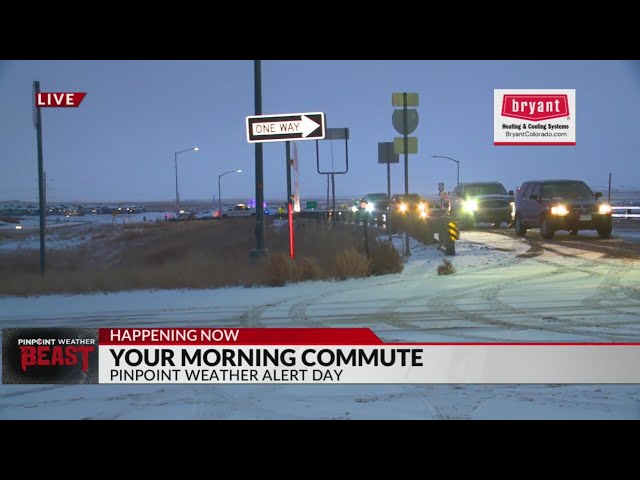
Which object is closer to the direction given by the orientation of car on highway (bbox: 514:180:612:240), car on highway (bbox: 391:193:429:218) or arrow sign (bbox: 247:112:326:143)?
the arrow sign

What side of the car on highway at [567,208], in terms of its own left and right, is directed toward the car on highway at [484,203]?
back

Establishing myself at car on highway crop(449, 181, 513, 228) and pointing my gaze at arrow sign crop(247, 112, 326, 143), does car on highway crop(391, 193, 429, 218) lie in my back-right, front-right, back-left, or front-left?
back-right

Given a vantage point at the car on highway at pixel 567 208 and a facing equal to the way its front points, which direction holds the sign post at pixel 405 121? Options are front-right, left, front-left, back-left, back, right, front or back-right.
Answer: right

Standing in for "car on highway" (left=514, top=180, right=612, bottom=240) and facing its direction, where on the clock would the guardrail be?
The guardrail is roughly at 8 o'clock from the car on highway.

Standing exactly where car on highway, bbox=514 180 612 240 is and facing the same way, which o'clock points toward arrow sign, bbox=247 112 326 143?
The arrow sign is roughly at 2 o'clock from the car on highway.

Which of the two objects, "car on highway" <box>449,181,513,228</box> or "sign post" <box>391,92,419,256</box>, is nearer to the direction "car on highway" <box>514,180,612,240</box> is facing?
the sign post

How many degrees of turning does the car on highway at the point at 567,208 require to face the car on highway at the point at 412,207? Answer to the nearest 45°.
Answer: approximately 180°

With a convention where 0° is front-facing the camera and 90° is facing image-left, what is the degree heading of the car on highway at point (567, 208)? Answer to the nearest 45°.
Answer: approximately 315°

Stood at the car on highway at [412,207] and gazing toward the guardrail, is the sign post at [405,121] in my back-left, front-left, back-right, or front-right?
back-right

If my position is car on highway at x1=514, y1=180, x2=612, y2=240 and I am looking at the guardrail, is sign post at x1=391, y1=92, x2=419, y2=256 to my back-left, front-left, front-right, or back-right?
back-left
